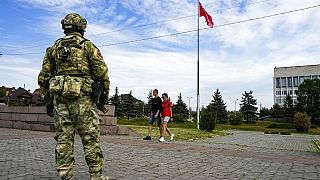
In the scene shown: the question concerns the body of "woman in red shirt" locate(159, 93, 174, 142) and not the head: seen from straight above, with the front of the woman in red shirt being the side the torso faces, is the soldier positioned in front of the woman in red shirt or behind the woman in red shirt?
in front

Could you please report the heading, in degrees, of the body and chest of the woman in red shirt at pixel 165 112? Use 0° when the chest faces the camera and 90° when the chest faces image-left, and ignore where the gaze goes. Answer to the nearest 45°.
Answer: approximately 45°

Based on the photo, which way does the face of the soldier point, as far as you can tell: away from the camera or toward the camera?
away from the camera

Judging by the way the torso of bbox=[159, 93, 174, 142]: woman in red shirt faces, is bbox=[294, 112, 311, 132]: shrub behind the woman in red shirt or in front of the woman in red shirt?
behind

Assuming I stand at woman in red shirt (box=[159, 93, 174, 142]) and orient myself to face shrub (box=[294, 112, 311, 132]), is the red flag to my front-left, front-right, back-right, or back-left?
front-left
